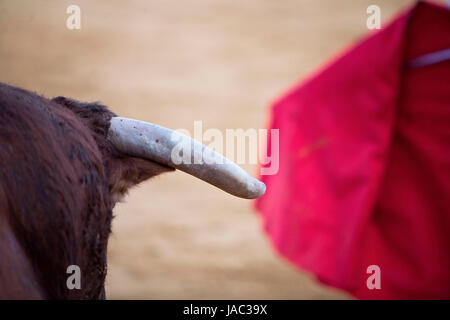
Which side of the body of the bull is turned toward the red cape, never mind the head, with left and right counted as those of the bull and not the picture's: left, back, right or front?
front

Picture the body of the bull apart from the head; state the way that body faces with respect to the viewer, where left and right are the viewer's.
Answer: facing away from the viewer and to the right of the viewer
